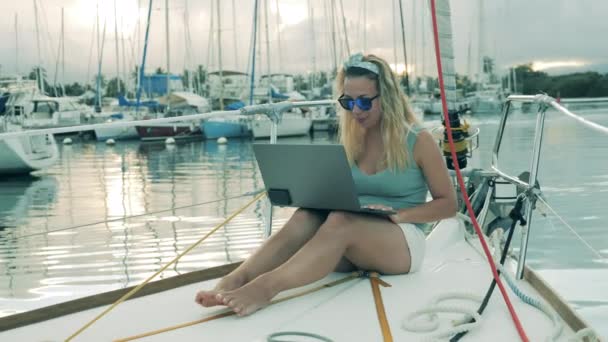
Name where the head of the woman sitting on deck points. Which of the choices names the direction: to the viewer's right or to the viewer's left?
to the viewer's left

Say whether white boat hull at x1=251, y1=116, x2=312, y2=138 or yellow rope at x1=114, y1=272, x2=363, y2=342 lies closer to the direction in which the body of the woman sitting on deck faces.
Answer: the yellow rope

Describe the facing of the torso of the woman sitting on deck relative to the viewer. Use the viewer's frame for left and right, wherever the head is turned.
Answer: facing the viewer and to the left of the viewer

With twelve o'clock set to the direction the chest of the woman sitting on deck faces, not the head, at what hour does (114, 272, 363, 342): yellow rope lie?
The yellow rope is roughly at 12 o'clock from the woman sitting on deck.

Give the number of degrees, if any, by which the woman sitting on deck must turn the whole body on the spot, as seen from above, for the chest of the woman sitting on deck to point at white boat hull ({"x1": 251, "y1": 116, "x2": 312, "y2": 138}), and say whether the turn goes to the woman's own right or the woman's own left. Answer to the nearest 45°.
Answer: approximately 135° to the woman's own right
